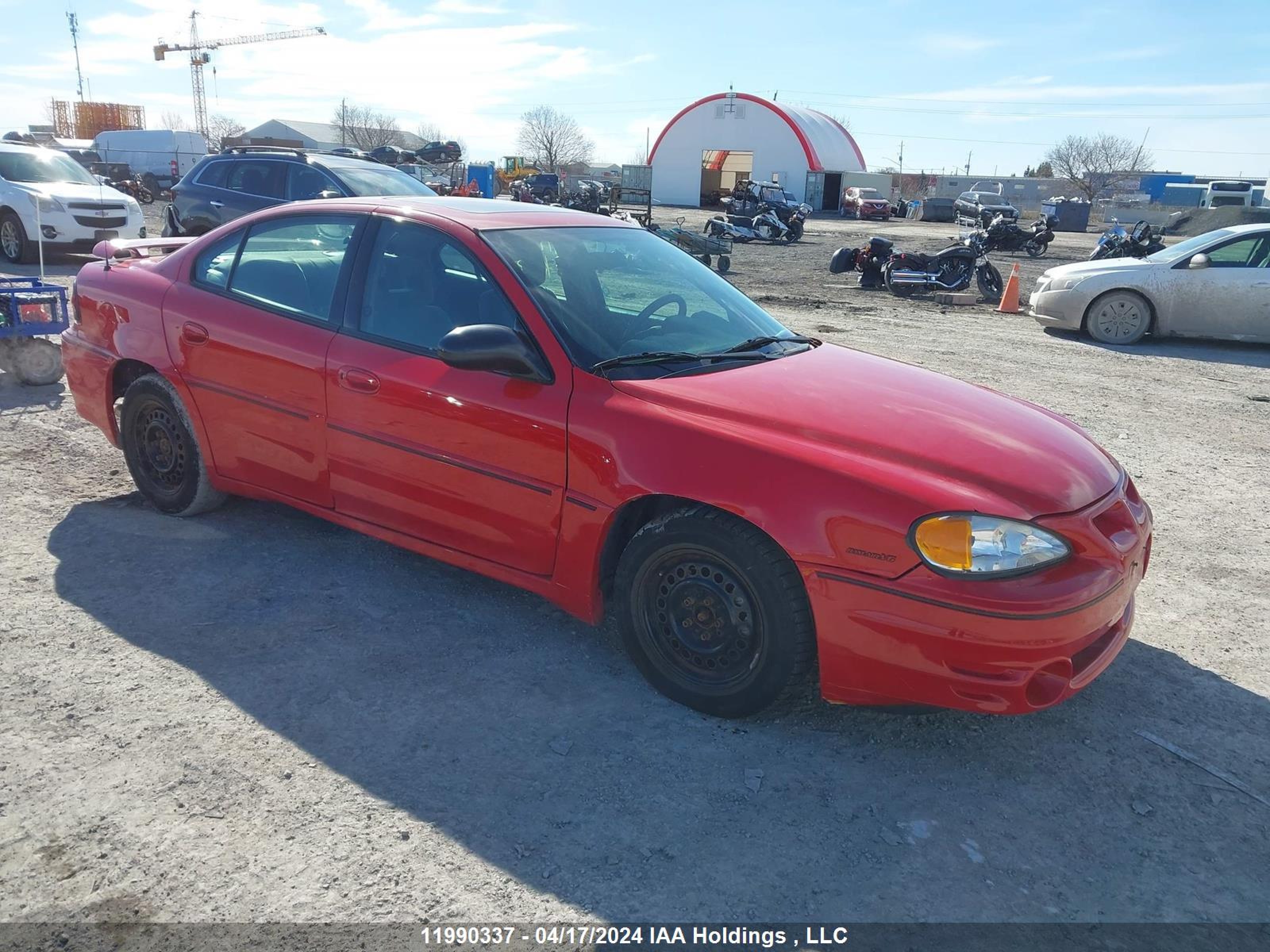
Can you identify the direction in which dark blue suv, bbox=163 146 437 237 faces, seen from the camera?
facing the viewer and to the right of the viewer

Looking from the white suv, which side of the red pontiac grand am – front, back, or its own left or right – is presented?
back

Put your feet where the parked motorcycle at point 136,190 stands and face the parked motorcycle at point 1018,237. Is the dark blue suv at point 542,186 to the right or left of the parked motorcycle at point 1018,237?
left

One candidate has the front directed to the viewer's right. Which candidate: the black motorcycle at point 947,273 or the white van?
the black motorcycle

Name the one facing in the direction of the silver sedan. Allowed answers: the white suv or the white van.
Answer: the white suv

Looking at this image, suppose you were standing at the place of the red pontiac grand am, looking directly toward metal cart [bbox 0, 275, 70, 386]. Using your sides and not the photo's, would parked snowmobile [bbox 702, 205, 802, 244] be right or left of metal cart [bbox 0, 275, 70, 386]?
right

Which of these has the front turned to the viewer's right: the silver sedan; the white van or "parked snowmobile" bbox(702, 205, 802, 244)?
the parked snowmobile

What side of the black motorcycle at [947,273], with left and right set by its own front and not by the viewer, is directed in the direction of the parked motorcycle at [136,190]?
back

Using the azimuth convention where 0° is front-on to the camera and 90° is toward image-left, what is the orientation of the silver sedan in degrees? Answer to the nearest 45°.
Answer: approximately 90°

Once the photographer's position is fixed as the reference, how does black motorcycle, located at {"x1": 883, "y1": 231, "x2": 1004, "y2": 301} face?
facing to the right of the viewer

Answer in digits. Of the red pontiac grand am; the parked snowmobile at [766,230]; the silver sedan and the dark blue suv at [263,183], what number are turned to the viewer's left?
1

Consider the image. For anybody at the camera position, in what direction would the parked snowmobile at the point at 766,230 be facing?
facing to the right of the viewer

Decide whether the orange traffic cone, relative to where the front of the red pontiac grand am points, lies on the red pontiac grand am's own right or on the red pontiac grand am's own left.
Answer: on the red pontiac grand am's own left

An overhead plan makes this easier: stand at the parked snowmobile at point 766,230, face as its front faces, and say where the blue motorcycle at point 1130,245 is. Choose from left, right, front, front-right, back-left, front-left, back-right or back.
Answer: front-right
